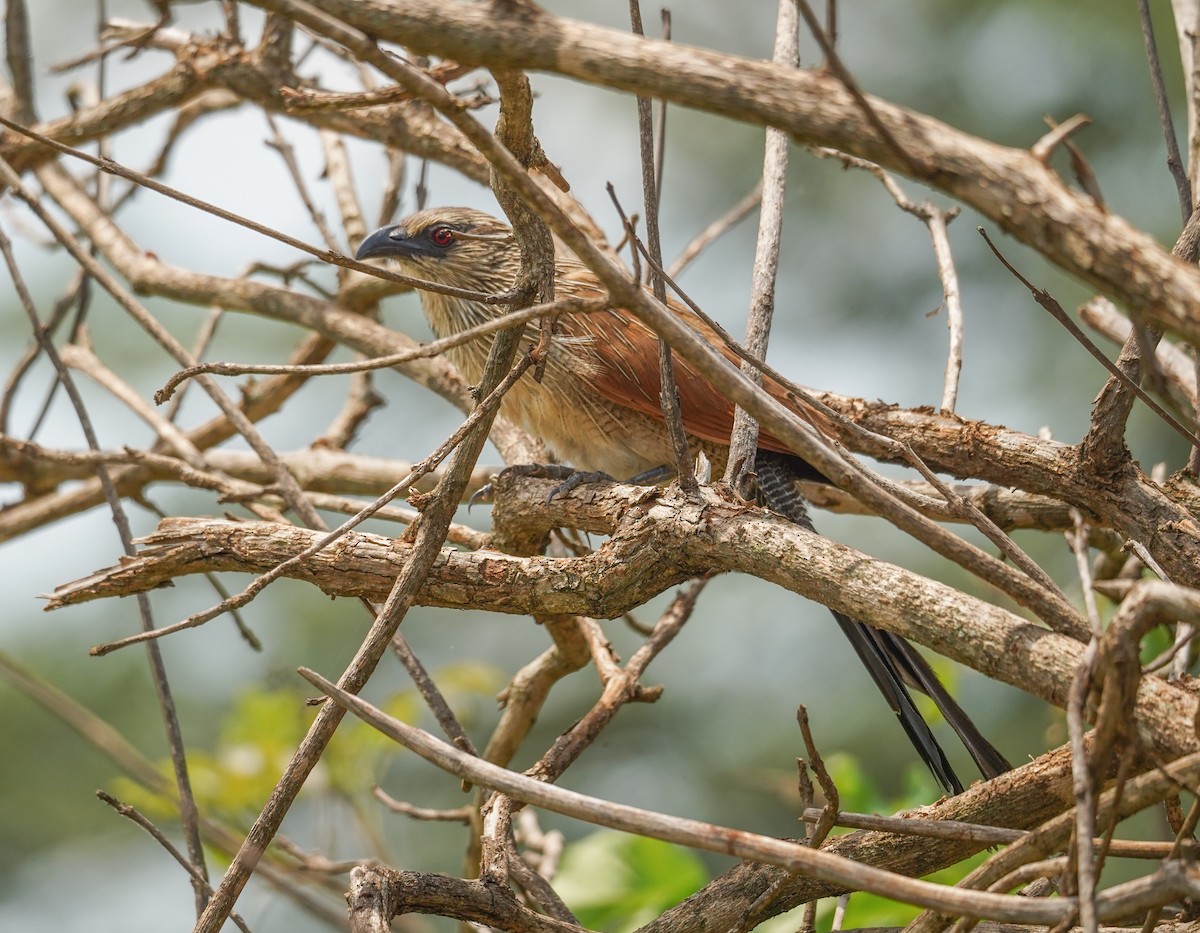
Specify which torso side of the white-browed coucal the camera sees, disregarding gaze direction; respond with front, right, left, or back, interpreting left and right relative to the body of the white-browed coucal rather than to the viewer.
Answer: left

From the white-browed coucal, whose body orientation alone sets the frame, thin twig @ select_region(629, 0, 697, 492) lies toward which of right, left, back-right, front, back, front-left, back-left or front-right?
left

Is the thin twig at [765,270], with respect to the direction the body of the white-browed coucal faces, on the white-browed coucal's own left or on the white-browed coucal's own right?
on the white-browed coucal's own left

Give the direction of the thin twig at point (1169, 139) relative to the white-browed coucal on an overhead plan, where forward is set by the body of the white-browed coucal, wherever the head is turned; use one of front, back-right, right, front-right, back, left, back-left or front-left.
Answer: back-left
